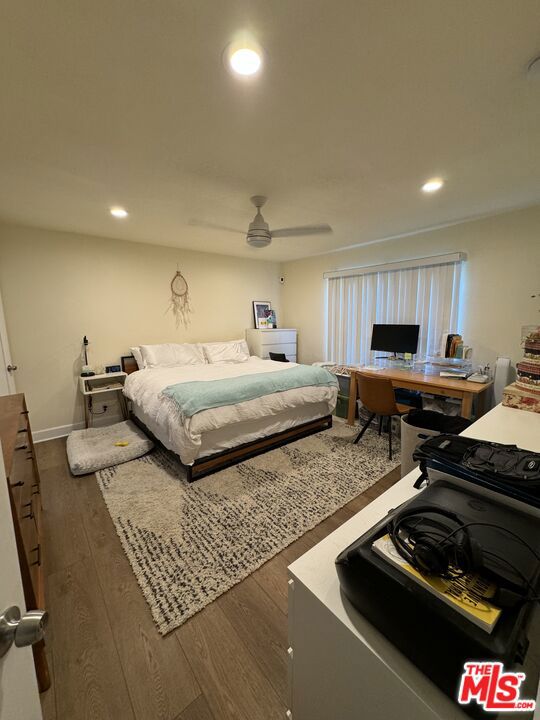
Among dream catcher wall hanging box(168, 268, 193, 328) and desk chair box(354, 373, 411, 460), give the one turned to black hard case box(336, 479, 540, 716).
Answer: the dream catcher wall hanging

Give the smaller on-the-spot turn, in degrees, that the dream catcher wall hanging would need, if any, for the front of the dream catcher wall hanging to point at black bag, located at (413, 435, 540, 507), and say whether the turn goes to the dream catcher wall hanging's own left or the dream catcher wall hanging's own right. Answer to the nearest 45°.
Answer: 0° — it already faces it

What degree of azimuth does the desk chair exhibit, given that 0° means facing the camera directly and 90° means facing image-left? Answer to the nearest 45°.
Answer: approximately 225°

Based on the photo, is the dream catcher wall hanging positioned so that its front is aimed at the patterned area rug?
yes

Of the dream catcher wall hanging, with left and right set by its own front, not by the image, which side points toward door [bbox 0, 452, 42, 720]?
front

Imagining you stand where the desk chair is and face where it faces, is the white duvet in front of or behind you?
behind

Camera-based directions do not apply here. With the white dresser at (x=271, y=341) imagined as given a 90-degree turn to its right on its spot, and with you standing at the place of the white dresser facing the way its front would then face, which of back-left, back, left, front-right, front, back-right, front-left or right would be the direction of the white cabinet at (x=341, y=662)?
front-left

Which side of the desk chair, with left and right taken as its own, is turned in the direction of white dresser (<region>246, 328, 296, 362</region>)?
left

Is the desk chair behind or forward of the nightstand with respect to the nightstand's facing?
forward

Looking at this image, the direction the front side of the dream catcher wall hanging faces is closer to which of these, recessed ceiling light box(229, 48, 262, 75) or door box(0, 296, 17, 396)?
the recessed ceiling light

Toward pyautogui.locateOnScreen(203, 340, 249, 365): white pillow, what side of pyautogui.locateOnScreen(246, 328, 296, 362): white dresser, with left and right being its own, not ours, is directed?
right

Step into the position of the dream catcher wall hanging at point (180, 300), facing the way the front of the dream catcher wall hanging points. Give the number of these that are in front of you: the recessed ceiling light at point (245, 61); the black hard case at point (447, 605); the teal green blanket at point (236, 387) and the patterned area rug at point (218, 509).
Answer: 4
